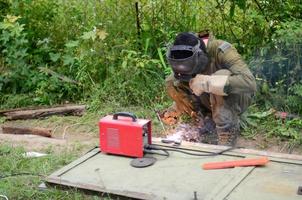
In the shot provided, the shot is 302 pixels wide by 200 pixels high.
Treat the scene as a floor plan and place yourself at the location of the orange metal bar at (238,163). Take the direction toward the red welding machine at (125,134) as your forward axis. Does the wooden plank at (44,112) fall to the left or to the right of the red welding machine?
right

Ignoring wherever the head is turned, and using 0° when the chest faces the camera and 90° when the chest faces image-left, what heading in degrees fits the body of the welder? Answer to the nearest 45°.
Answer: approximately 45°

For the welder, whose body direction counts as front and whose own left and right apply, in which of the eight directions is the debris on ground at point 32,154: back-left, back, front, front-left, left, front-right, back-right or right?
front-right

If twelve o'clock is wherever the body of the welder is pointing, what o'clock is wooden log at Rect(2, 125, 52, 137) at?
The wooden log is roughly at 2 o'clock from the welder.

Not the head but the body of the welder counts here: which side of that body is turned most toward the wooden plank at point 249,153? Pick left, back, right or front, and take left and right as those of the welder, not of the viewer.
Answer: left

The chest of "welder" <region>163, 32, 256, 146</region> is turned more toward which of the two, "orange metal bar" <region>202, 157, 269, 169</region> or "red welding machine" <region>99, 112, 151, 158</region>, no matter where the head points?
the red welding machine

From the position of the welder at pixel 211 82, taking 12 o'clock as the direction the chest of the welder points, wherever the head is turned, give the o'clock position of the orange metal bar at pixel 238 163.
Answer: The orange metal bar is roughly at 10 o'clock from the welder.

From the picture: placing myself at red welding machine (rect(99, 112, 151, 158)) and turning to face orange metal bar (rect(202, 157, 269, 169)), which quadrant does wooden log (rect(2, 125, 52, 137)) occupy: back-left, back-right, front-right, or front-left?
back-left

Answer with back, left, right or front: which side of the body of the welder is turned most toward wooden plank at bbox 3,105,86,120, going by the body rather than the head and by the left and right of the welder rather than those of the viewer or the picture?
right
